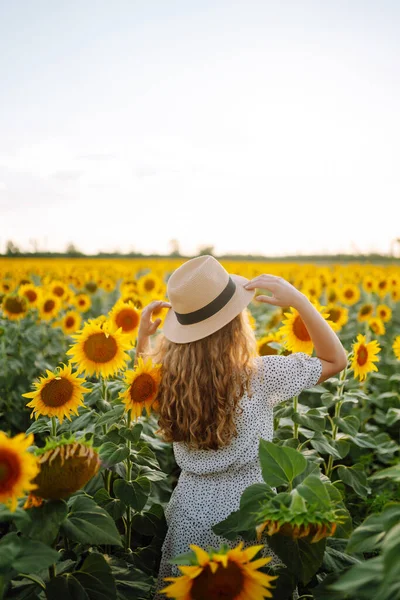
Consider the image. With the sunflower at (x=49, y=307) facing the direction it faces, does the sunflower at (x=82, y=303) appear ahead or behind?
behind

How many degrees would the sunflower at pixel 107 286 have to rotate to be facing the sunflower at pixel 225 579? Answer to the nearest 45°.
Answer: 0° — it already faces it

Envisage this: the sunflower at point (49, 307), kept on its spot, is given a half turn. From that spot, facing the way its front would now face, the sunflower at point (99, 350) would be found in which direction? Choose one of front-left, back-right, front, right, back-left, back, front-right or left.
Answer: back

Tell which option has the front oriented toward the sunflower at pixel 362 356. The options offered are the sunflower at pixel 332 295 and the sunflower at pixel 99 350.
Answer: the sunflower at pixel 332 295

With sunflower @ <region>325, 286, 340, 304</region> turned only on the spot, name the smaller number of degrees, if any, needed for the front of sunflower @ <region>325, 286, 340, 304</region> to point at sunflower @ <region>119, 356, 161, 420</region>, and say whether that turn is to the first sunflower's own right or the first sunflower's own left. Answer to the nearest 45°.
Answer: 0° — it already faces it

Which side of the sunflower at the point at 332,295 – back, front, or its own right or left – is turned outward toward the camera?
front

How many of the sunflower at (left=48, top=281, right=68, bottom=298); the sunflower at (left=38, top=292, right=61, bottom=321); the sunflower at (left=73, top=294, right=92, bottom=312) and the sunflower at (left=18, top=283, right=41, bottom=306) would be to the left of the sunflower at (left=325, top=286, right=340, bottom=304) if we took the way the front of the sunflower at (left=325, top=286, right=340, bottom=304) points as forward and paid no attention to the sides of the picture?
0

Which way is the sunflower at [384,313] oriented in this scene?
toward the camera

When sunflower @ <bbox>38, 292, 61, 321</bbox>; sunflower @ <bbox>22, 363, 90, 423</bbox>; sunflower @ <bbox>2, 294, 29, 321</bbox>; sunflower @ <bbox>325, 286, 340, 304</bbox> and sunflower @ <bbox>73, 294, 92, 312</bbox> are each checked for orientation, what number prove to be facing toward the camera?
5

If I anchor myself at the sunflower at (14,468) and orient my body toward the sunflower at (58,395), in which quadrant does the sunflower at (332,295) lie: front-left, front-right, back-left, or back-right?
front-right

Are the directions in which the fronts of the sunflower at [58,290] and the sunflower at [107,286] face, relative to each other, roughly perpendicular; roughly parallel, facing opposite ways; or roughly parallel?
roughly parallel

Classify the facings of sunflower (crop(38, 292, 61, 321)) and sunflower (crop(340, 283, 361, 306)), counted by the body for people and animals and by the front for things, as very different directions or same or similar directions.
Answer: same or similar directions

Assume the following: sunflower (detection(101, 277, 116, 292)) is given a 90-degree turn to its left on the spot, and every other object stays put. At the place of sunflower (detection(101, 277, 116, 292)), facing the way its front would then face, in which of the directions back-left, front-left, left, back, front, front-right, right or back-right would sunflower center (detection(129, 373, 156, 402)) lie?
right

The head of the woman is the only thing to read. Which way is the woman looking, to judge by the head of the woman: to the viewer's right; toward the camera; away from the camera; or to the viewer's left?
away from the camera

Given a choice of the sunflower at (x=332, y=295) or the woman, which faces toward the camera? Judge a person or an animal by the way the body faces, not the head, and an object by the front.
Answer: the sunflower

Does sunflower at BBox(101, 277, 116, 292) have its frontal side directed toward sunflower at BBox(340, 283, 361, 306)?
no

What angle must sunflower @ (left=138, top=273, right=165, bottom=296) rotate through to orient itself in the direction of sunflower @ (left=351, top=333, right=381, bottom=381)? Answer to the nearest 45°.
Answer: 0° — it already faces it

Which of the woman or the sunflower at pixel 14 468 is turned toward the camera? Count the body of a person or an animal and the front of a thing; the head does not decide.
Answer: the sunflower
